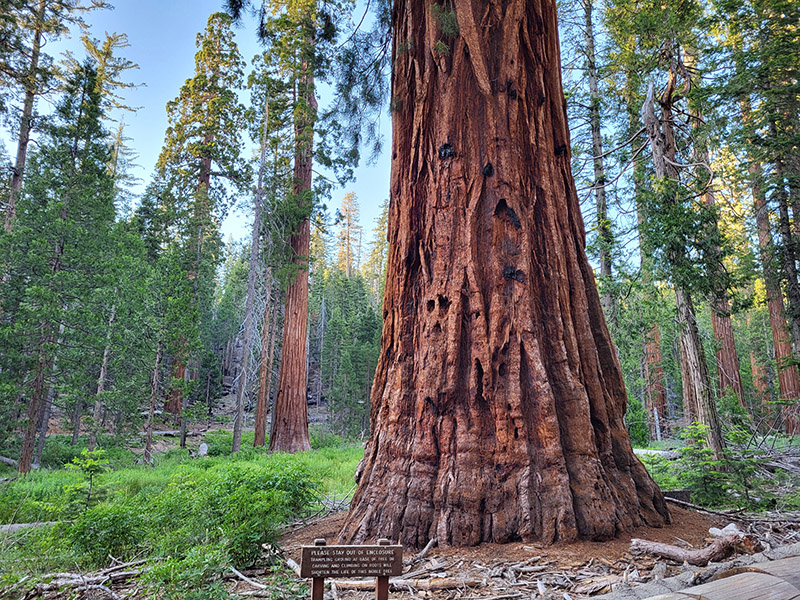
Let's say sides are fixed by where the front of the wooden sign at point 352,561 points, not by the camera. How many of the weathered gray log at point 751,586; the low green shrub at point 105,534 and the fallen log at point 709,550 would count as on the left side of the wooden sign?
2

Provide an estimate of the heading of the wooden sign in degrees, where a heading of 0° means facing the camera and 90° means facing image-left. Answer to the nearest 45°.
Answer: approximately 0°

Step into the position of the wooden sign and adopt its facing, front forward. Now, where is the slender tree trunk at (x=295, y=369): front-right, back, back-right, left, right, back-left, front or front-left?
back

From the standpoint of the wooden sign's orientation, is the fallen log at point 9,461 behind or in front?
behind

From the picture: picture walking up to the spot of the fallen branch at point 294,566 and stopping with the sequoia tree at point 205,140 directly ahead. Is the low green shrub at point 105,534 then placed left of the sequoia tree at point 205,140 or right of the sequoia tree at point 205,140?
left

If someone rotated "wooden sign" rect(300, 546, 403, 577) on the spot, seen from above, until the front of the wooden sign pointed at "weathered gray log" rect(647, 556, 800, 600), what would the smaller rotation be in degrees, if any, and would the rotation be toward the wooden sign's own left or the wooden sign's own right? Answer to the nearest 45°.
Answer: approximately 90° to the wooden sign's own left

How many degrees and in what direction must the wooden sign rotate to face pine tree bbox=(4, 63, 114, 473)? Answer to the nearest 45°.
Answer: approximately 135° to its right

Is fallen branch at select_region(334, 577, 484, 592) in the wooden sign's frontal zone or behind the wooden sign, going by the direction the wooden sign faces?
behind

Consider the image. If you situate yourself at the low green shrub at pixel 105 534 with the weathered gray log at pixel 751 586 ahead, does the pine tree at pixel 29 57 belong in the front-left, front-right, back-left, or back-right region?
back-left

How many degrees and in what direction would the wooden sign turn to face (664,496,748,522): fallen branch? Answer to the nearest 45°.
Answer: approximately 135° to its left

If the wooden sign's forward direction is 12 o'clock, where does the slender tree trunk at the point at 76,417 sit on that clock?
The slender tree trunk is roughly at 5 o'clock from the wooden sign.

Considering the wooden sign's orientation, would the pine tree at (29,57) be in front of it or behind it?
behind
